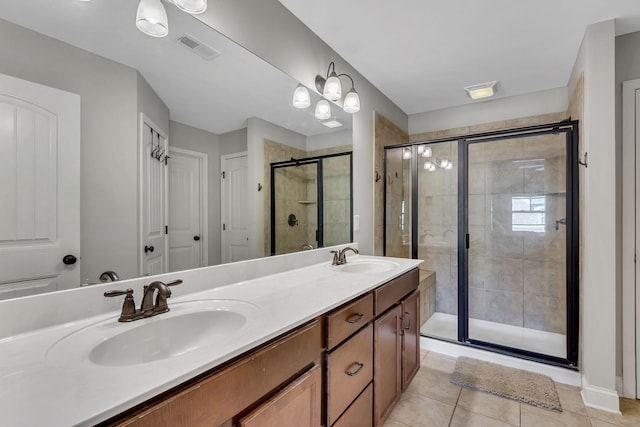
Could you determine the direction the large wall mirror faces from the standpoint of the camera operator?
facing the viewer and to the right of the viewer

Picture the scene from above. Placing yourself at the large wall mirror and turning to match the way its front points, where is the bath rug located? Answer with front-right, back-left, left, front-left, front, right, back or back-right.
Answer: front-left

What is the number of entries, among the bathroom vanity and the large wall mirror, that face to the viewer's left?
0

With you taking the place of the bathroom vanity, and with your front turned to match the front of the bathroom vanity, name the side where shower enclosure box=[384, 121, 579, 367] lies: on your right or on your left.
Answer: on your left
